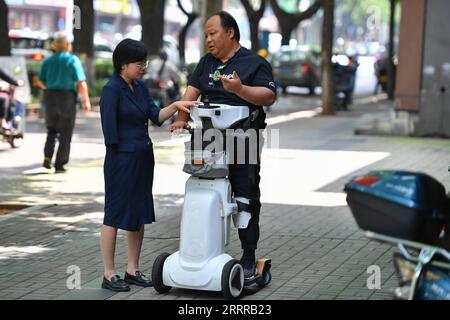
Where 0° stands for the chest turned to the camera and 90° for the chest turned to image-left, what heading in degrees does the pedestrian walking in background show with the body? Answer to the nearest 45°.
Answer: approximately 180°

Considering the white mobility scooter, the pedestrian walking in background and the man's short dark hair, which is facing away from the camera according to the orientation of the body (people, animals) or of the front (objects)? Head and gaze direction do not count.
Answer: the pedestrian walking in background

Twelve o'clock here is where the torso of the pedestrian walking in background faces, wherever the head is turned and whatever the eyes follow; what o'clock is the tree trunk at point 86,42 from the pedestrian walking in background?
The tree trunk is roughly at 12 o'clock from the pedestrian walking in background.

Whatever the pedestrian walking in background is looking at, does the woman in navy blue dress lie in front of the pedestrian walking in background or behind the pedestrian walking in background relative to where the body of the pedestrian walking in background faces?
behind

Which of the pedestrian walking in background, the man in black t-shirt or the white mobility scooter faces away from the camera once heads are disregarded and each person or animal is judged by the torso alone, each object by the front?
the pedestrian walking in background

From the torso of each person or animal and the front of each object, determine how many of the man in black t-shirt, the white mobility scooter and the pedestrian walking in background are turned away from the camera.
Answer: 1

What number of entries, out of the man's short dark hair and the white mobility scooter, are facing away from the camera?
0

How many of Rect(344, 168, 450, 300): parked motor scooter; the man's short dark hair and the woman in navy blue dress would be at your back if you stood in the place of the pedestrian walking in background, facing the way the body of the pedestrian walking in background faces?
3

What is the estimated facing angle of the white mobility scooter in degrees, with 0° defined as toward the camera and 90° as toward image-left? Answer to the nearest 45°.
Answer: approximately 45°

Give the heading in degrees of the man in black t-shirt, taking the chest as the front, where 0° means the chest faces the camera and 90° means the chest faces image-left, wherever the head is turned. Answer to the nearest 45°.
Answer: approximately 45°

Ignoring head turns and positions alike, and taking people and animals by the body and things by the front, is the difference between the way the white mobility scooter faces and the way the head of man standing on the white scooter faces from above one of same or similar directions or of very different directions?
same or similar directions

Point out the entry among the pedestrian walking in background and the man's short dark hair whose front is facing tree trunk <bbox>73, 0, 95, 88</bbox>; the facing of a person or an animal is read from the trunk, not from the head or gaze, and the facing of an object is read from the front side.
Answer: the pedestrian walking in background

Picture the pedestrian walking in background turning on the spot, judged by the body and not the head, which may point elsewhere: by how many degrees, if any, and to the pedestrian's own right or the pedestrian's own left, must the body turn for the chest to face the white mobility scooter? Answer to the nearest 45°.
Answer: approximately 180°

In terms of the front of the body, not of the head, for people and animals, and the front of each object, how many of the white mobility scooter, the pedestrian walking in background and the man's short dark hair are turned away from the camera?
1
